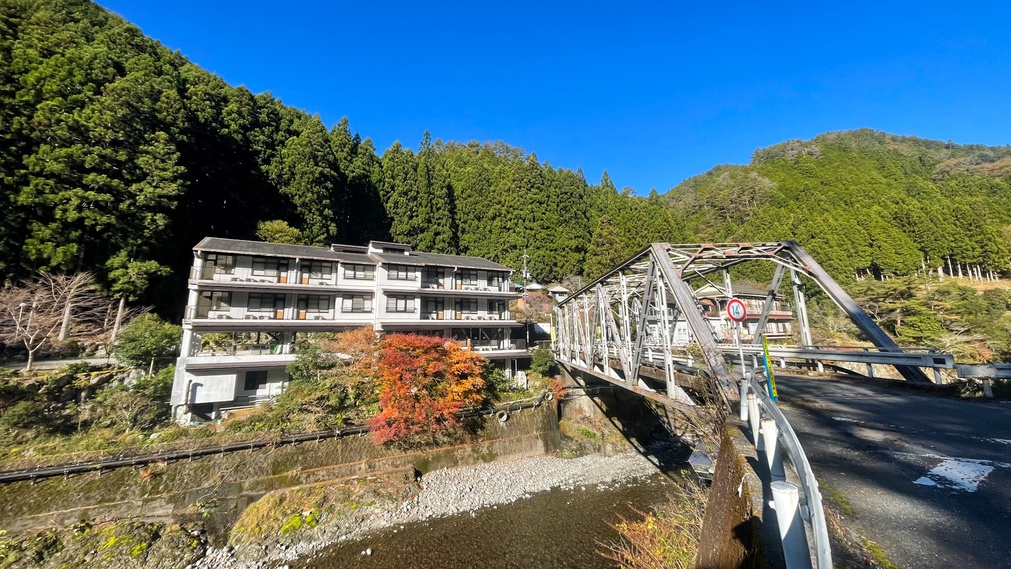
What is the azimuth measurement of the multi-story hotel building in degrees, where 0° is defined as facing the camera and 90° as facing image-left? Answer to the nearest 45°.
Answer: approximately 0°

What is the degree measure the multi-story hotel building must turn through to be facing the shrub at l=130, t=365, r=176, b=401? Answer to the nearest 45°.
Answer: approximately 45° to its right

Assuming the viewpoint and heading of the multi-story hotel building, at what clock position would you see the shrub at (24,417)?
The shrub is roughly at 2 o'clock from the multi-story hotel building.

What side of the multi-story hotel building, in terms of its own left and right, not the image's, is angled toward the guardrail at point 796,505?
front

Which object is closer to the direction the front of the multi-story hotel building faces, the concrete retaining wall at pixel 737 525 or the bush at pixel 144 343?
the concrete retaining wall

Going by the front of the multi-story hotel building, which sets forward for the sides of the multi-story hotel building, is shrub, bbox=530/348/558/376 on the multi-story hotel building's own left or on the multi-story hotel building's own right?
on the multi-story hotel building's own left

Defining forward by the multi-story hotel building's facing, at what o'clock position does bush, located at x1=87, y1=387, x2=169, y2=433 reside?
The bush is roughly at 2 o'clock from the multi-story hotel building.

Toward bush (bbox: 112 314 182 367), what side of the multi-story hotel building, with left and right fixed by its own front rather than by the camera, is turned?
right

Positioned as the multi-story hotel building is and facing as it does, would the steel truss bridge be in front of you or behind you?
in front

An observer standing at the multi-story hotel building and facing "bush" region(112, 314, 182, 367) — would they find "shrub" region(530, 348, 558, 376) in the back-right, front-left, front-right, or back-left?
back-left
